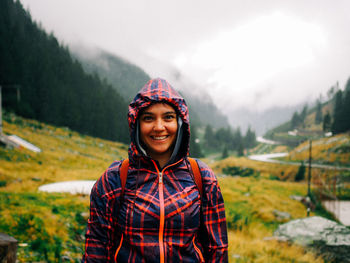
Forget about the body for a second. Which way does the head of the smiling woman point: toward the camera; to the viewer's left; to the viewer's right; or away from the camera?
toward the camera

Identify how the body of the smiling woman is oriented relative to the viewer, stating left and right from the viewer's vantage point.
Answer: facing the viewer
